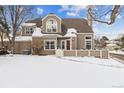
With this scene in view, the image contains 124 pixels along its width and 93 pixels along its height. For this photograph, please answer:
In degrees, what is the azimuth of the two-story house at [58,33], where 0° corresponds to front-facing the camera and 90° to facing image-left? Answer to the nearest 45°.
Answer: approximately 0°

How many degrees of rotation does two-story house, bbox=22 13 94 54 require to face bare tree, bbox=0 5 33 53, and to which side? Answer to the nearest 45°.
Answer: approximately 45° to its right
